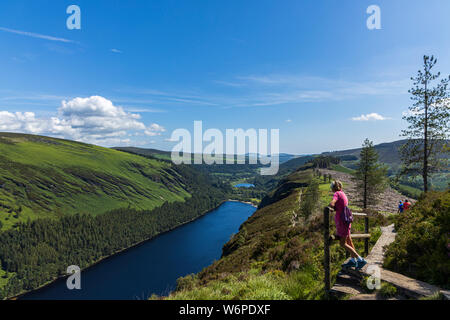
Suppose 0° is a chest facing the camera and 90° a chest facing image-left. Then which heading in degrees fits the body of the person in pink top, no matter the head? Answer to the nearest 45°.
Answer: approximately 90°

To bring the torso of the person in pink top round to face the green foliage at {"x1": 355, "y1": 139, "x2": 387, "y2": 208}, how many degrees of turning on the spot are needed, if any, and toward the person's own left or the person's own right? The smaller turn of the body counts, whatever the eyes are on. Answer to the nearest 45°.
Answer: approximately 90° to the person's own right
